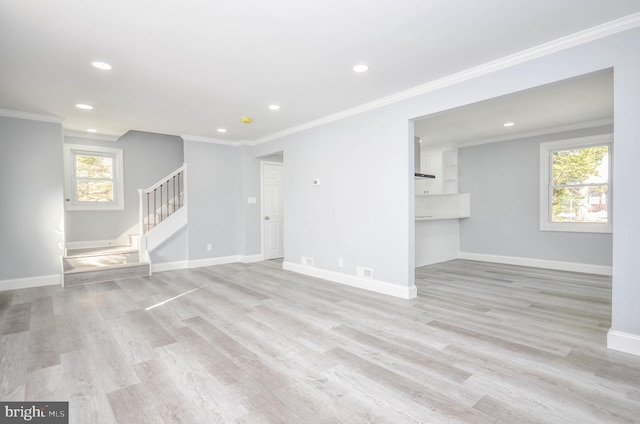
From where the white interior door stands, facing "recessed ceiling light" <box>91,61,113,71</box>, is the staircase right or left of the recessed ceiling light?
right

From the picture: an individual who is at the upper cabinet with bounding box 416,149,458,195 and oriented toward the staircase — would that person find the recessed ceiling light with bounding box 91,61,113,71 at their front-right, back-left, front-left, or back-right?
front-left

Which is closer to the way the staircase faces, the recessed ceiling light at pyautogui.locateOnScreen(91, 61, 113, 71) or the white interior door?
the recessed ceiling light

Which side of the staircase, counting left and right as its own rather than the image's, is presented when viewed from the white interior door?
left

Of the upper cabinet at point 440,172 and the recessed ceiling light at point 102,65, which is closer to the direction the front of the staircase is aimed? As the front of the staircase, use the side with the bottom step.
the recessed ceiling light

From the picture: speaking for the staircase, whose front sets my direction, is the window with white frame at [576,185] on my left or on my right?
on my left

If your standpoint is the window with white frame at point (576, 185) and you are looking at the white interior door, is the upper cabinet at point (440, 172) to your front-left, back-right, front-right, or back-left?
front-right

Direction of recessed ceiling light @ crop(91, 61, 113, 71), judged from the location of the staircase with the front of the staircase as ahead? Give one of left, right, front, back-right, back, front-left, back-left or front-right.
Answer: front

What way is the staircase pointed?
toward the camera
